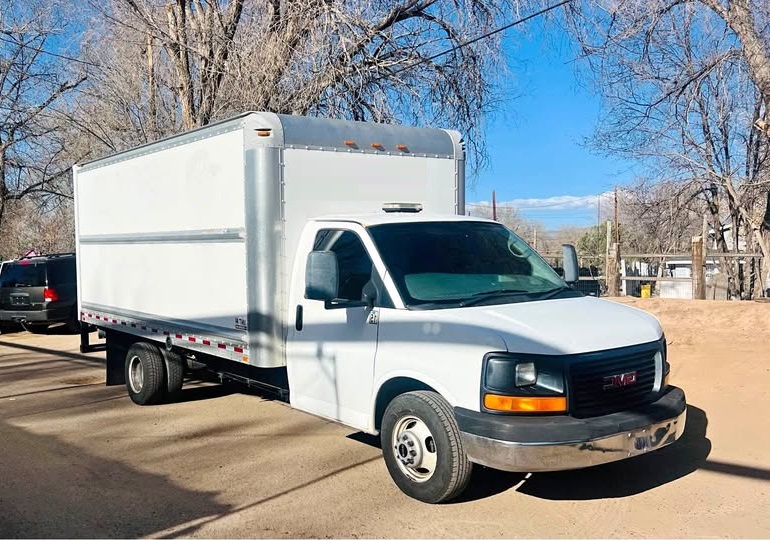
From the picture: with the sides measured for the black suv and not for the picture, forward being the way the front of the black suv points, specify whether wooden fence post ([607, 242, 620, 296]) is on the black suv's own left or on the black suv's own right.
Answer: on the black suv's own right

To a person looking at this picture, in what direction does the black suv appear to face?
facing away from the viewer and to the right of the viewer

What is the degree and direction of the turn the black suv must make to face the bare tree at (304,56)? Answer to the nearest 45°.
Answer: approximately 90° to its right

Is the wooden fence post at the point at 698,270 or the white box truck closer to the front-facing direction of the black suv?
the wooden fence post

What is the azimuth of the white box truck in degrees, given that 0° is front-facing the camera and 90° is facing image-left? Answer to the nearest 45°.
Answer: approximately 315°

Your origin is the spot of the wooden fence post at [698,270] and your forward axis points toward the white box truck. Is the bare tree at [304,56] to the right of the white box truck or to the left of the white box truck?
right

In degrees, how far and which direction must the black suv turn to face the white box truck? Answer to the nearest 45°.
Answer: approximately 135° to its right

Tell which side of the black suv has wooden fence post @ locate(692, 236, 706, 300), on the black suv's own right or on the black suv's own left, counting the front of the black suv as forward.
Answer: on the black suv's own right

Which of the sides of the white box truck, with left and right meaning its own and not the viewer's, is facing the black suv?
back

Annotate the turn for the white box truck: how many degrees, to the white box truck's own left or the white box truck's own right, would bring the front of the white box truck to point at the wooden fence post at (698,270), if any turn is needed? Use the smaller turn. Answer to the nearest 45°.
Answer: approximately 90° to the white box truck's own left
